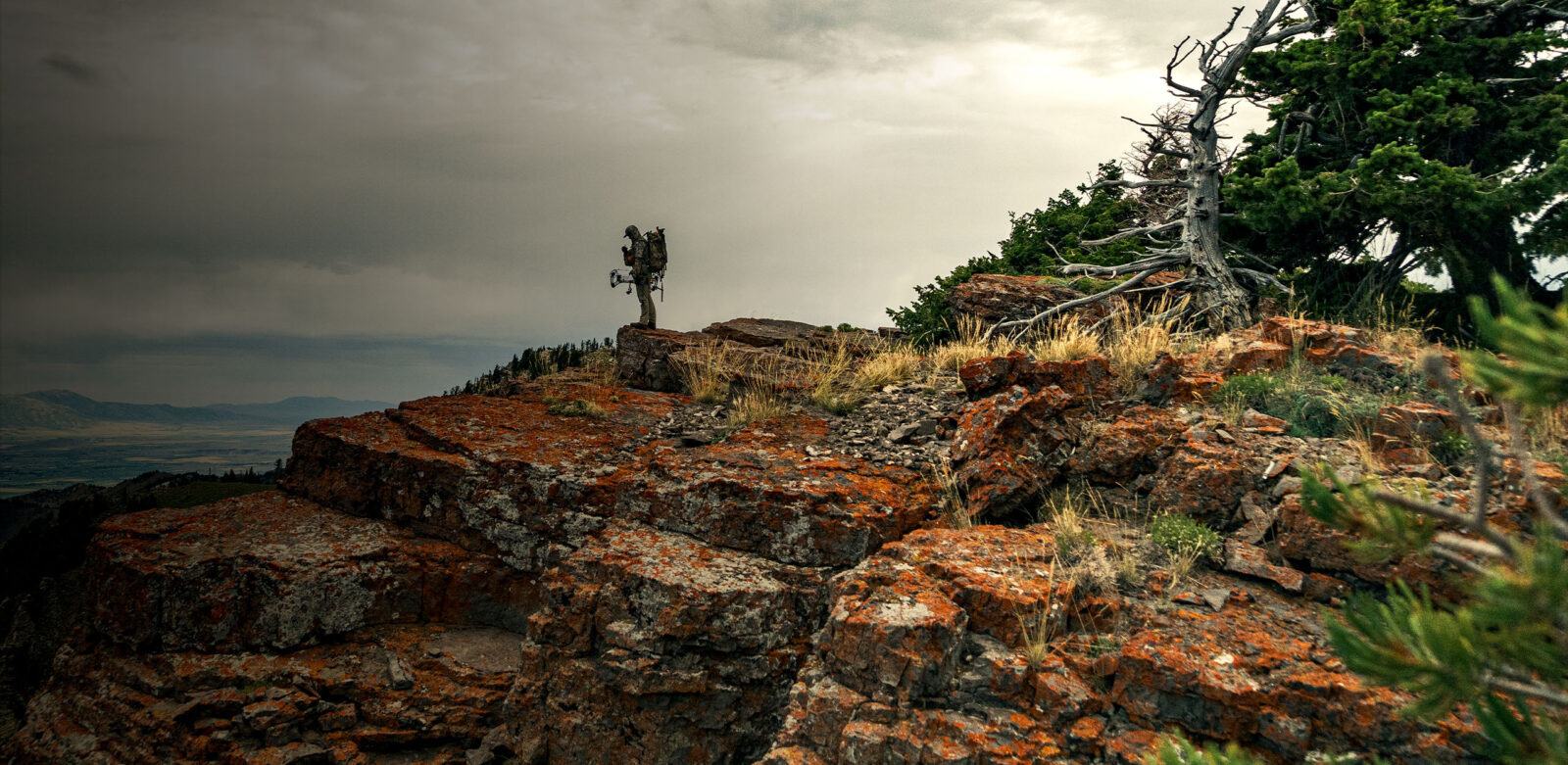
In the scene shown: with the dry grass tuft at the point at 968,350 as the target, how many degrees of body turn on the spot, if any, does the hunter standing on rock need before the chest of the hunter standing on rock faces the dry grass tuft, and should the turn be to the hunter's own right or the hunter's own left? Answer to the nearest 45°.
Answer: approximately 135° to the hunter's own left

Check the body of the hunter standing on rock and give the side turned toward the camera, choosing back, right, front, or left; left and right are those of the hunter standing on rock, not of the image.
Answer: left

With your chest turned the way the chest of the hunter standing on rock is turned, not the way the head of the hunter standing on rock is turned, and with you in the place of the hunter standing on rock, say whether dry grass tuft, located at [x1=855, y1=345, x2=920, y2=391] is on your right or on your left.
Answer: on your left

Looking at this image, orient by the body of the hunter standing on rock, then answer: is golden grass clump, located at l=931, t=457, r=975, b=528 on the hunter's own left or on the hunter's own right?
on the hunter's own left

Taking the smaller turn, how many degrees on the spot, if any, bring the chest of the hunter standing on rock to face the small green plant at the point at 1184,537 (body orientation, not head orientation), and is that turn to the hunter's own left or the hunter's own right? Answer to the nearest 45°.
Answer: approximately 90° to the hunter's own left

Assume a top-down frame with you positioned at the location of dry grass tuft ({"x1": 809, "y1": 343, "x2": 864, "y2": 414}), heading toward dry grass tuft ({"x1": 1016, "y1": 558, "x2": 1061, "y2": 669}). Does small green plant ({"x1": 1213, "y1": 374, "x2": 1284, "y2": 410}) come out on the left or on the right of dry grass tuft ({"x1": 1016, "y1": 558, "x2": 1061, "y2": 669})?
left

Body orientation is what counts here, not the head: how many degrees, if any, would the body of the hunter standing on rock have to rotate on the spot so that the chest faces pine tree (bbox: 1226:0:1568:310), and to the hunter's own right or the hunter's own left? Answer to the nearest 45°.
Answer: approximately 135° to the hunter's own left

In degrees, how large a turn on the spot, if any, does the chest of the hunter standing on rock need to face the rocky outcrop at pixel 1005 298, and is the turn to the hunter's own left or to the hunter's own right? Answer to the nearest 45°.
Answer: approximately 135° to the hunter's own left

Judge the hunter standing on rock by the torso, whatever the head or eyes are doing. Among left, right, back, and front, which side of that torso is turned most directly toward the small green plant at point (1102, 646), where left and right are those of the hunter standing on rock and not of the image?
left

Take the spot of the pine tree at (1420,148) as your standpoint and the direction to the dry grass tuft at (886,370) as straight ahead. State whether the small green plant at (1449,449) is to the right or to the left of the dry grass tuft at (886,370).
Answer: left
